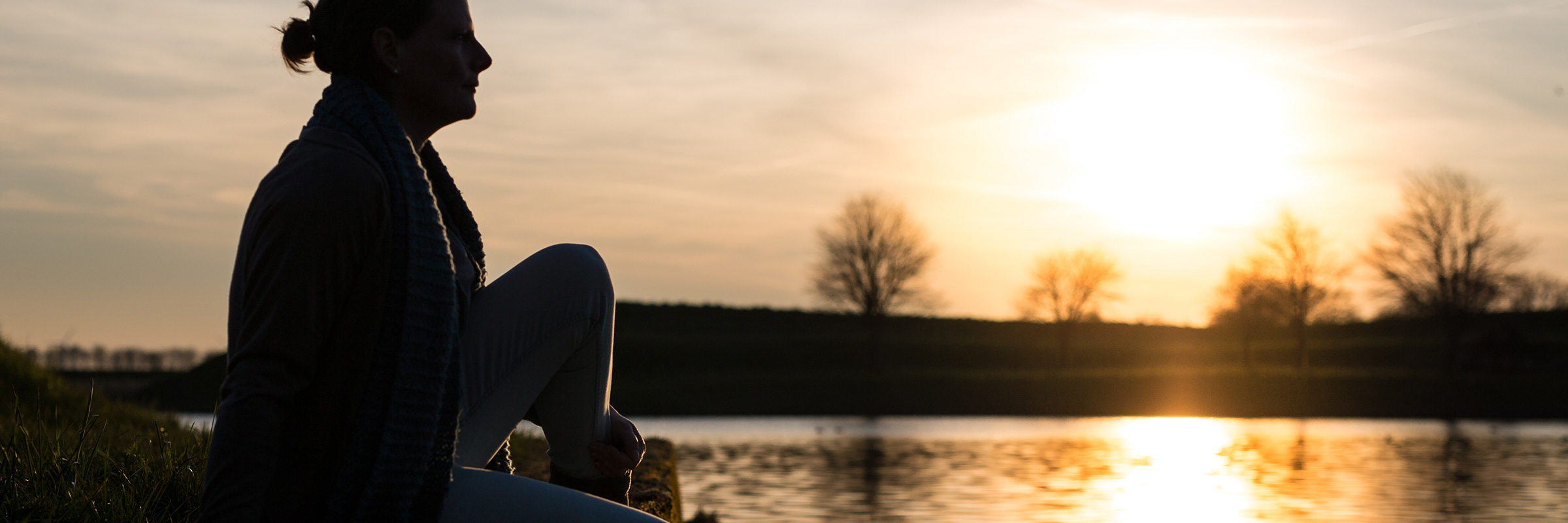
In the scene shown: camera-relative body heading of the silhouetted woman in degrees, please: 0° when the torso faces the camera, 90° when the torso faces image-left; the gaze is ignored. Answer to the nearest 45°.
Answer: approximately 270°

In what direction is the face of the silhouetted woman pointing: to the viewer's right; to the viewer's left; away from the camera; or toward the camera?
to the viewer's right

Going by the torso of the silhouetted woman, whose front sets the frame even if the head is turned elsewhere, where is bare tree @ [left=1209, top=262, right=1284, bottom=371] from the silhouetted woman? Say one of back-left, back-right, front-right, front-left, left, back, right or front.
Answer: front-left
